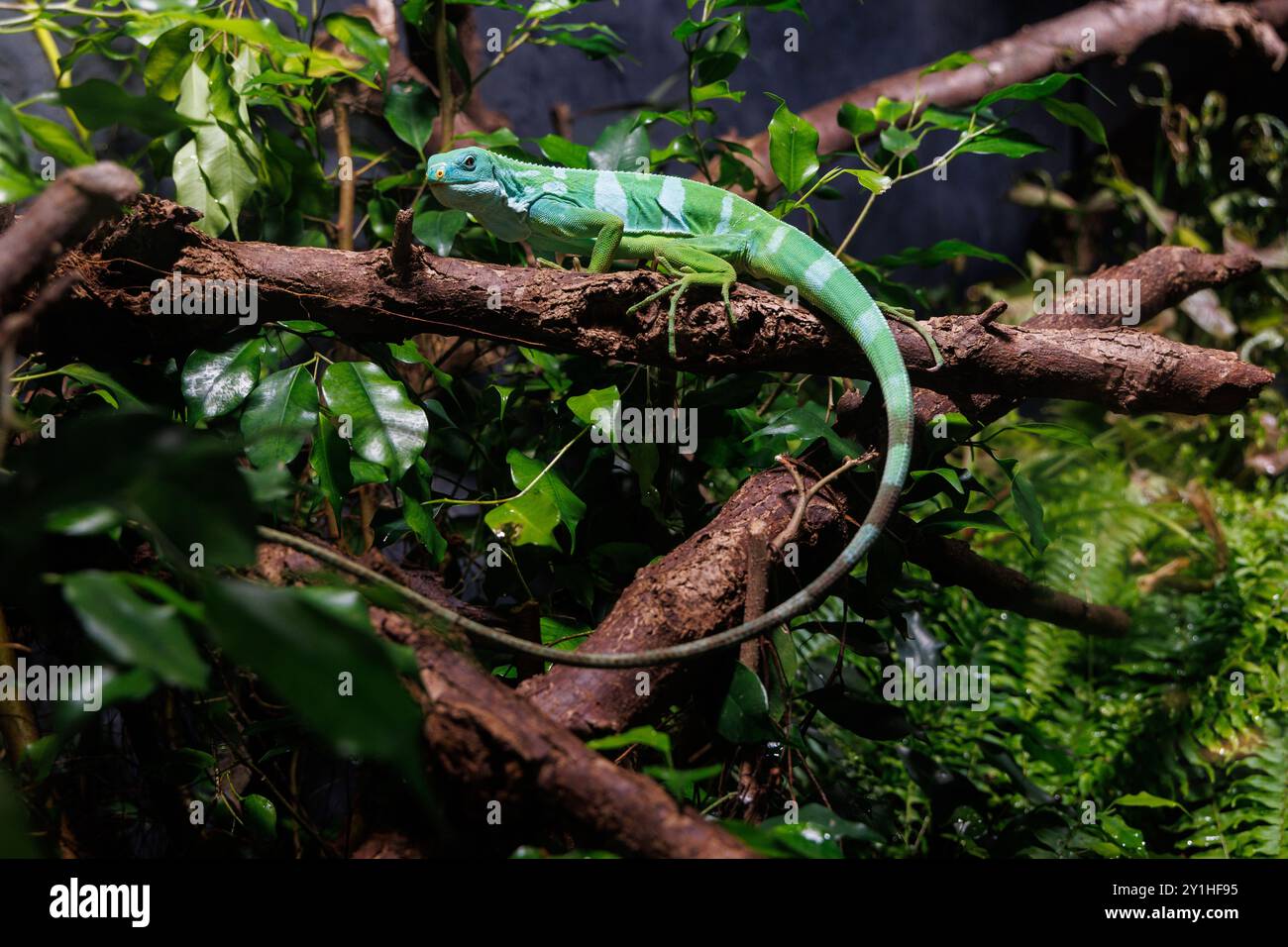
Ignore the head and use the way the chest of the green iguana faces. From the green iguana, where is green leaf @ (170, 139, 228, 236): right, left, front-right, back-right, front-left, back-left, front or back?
front

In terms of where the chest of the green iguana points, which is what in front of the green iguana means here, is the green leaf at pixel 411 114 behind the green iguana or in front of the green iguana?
in front

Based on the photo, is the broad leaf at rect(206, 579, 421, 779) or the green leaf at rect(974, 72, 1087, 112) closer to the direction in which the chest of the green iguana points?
the broad leaf

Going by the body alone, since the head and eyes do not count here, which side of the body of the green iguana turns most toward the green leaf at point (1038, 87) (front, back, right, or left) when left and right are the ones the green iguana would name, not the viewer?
back

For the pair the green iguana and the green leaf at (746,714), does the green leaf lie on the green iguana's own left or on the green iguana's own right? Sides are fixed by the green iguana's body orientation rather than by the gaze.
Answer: on the green iguana's own left

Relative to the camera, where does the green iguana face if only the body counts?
to the viewer's left
